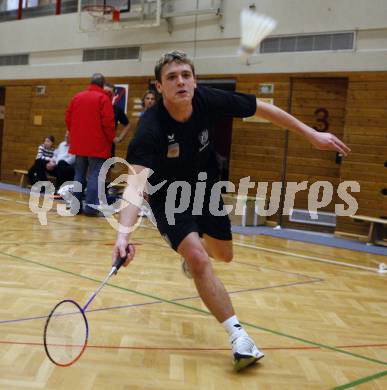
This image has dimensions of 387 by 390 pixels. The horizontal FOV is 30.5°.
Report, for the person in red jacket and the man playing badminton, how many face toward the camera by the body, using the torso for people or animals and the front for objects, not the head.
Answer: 1

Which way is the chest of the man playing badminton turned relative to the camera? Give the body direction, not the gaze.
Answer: toward the camera

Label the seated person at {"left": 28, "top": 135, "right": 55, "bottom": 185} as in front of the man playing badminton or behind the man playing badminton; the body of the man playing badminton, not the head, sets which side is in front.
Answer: behind

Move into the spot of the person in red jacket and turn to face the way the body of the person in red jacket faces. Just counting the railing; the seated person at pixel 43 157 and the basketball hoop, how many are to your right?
0

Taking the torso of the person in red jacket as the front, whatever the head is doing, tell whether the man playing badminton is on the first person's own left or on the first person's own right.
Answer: on the first person's own right

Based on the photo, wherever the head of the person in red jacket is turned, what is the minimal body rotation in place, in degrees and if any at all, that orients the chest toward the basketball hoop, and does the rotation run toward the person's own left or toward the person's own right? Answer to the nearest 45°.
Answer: approximately 45° to the person's own left

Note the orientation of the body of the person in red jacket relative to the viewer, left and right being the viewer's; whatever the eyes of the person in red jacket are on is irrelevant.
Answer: facing away from the viewer and to the right of the viewer

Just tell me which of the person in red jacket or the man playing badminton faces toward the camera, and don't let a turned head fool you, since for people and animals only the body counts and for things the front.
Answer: the man playing badminton

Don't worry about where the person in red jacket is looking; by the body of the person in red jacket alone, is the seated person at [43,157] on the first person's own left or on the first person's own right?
on the first person's own left
